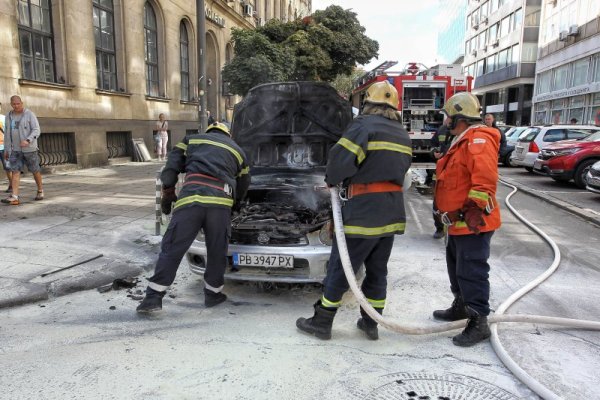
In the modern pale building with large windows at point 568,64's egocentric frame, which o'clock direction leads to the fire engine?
The fire engine is roughly at 11 o'clock from the modern pale building with large windows.

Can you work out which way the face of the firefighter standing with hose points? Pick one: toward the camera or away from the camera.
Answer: away from the camera

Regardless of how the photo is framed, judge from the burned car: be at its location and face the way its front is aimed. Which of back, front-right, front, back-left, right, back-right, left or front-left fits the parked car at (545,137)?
back-left

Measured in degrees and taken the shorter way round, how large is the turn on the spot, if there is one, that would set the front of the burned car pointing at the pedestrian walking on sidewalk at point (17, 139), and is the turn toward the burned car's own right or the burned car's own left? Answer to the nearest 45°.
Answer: approximately 135° to the burned car's own right

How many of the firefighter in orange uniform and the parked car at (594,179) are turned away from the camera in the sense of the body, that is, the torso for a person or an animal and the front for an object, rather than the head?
0

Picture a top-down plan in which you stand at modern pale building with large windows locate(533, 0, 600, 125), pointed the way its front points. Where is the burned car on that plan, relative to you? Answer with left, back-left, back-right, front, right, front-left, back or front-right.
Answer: front-left

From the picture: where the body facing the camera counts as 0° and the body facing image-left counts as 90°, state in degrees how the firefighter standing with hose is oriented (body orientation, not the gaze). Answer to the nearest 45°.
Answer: approximately 135°

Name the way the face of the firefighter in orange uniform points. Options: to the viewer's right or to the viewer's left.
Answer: to the viewer's left

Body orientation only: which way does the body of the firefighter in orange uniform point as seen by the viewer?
to the viewer's left

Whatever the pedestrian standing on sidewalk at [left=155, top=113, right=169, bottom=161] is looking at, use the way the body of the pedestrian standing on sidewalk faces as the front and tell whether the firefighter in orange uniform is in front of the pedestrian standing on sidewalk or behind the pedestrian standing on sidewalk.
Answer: in front

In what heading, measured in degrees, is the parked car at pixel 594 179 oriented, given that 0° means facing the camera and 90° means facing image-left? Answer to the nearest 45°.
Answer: approximately 45°

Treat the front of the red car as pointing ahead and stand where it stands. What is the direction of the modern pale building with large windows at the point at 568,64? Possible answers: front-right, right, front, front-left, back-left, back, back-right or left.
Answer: back-right

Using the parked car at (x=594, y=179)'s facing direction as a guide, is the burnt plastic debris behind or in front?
in front
